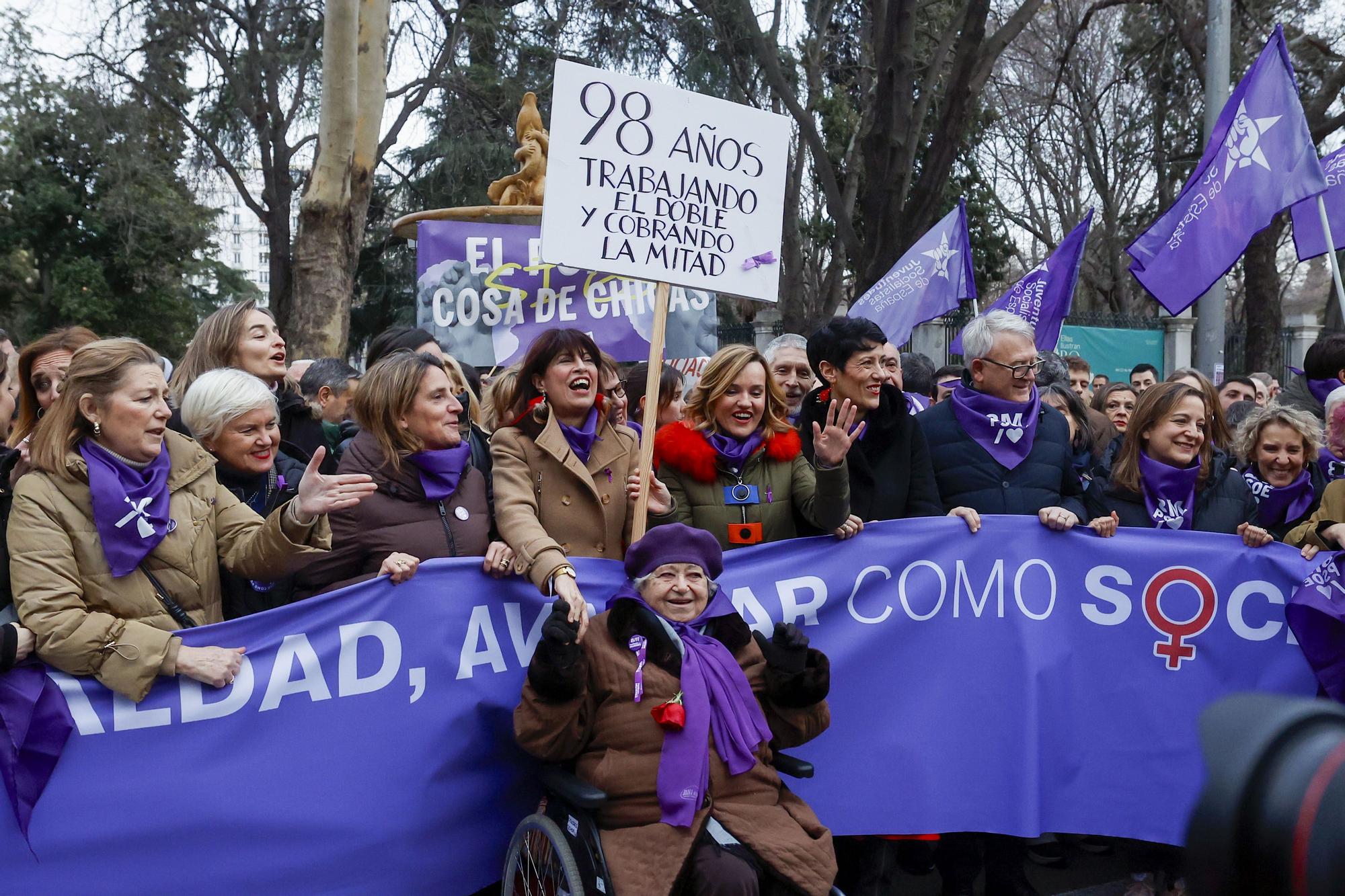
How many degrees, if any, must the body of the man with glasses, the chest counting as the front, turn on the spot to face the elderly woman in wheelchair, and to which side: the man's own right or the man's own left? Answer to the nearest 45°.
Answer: approximately 45° to the man's own right

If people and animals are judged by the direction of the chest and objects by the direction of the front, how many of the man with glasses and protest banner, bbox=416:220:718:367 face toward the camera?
2

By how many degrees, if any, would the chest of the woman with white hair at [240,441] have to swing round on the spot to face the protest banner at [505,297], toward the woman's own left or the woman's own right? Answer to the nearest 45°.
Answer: approximately 90° to the woman's own left

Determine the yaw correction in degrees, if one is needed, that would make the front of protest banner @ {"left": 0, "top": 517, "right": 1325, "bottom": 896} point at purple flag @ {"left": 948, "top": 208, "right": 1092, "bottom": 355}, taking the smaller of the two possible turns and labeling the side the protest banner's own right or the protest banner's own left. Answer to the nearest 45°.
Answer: approximately 135° to the protest banner's own left

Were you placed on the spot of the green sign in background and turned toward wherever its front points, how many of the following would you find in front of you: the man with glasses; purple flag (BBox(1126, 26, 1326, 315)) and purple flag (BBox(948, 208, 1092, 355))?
3

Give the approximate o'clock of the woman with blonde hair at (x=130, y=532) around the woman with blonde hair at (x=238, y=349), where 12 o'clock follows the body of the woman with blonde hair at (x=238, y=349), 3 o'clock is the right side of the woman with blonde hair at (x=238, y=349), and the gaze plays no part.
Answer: the woman with blonde hair at (x=130, y=532) is roughly at 2 o'clock from the woman with blonde hair at (x=238, y=349).

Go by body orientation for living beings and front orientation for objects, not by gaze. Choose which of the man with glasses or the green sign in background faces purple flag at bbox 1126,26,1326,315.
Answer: the green sign in background

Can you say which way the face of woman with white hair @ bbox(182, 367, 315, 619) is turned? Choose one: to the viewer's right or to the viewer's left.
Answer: to the viewer's right

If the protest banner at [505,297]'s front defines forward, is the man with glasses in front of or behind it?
in front

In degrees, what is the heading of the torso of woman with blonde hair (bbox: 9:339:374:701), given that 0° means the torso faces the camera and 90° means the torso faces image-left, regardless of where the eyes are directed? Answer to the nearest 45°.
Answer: approximately 315°

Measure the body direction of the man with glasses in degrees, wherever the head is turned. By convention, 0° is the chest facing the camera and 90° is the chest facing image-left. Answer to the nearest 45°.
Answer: approximately 0°

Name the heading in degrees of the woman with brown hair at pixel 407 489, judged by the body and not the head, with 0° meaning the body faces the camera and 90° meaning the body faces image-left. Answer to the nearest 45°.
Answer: approximately 315°
